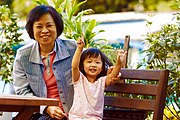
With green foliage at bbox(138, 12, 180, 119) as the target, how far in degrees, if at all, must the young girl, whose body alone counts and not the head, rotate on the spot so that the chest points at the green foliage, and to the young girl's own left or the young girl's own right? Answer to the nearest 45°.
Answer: approximately 135° to the young girl's own left

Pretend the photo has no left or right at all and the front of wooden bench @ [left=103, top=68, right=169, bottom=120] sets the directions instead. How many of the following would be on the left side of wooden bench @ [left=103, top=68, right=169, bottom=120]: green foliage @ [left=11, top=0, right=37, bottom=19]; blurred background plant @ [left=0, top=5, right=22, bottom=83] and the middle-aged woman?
0

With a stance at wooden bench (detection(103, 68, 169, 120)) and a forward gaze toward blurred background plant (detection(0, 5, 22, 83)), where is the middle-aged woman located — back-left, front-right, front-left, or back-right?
front-left

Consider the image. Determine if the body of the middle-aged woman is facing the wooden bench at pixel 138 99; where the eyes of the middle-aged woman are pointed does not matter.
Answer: no

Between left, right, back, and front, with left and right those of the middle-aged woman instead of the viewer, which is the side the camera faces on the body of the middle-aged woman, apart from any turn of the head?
front

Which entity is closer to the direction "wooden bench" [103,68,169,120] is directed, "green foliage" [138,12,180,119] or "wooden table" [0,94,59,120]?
the wooden table

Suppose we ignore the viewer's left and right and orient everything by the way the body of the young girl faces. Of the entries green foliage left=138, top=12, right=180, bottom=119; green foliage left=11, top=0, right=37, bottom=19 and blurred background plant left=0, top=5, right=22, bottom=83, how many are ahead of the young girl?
0

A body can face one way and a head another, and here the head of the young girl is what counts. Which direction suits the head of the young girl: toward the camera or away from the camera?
toward the camera

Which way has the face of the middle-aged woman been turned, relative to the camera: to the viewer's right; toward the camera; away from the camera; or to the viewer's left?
toward the camera

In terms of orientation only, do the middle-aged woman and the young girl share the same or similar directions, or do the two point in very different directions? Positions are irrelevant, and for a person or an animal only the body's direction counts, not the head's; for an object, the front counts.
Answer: same or similar directions

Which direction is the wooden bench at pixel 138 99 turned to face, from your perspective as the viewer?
facing the viewer and to the left of the viewer

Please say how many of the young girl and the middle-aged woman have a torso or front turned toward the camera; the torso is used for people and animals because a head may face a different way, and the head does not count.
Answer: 2

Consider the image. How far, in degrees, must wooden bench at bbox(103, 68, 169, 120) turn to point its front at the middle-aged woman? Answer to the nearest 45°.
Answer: approximately 45° to its right

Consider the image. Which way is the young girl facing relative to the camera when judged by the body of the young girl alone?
toward the camera

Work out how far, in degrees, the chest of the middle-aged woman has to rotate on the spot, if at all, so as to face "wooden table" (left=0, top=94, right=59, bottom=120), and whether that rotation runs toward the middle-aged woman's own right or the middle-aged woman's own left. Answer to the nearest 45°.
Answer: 0° — they already face it
